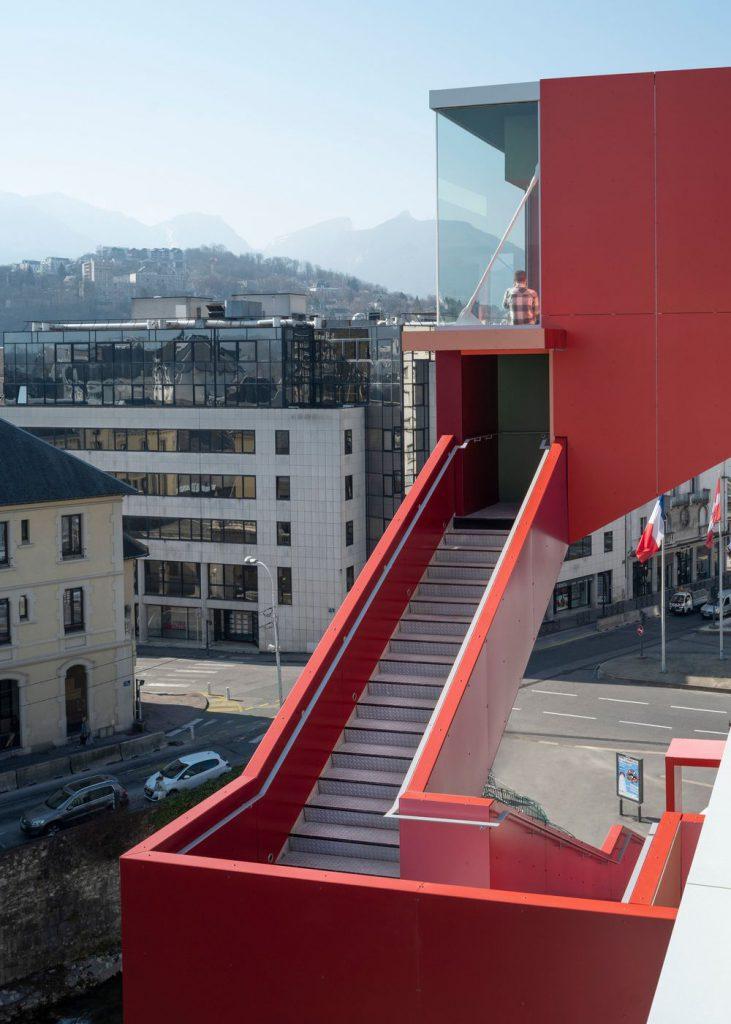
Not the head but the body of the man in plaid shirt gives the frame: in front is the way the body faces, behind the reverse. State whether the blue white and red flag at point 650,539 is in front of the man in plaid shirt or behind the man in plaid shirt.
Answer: in front

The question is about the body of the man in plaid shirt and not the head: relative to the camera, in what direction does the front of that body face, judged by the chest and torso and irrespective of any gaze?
away from the camera
